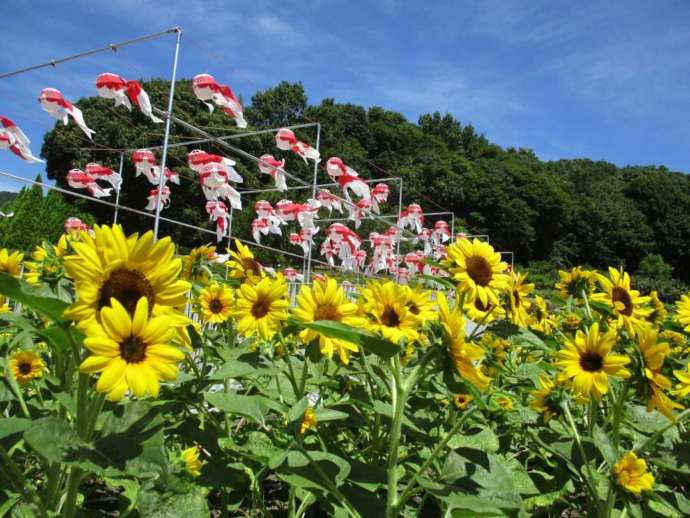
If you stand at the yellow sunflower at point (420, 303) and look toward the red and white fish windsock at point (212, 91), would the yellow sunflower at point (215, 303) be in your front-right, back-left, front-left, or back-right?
front-left

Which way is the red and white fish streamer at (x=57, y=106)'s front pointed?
to the viewer's left

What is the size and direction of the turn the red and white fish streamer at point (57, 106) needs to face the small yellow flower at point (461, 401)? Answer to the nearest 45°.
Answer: approximately 90° to its left

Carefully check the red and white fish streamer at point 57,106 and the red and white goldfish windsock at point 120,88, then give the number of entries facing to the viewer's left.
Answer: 2

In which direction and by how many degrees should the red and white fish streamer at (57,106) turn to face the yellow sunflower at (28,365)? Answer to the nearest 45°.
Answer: approximately 90° to its left

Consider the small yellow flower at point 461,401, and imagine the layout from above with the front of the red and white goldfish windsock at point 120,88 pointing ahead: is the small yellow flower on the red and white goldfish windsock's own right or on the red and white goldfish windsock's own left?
on the red and white goldfish windsock's own left

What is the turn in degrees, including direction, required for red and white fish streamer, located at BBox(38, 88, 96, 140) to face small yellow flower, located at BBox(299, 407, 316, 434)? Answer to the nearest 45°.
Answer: approximately 90° to its left

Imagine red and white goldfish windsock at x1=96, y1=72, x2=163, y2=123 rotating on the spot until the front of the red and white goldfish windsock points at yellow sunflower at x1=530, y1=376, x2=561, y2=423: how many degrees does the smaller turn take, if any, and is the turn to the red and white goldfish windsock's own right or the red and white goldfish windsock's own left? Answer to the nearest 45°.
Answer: approximately 90° to the red and white goldfish windsock's own left

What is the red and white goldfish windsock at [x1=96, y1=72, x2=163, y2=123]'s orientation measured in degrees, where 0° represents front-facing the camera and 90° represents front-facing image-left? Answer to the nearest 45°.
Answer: approximately 90°

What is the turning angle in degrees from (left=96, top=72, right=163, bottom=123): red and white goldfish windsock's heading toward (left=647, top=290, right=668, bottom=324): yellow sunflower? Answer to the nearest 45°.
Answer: approximately 135° to its left

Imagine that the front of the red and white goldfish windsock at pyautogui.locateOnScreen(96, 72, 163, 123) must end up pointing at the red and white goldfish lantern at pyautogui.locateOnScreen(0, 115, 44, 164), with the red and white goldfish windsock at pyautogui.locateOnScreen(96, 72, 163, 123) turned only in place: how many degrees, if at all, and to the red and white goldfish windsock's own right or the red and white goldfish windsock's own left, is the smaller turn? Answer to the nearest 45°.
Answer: approximately 45° to the red and white goldfish windsock's own right
